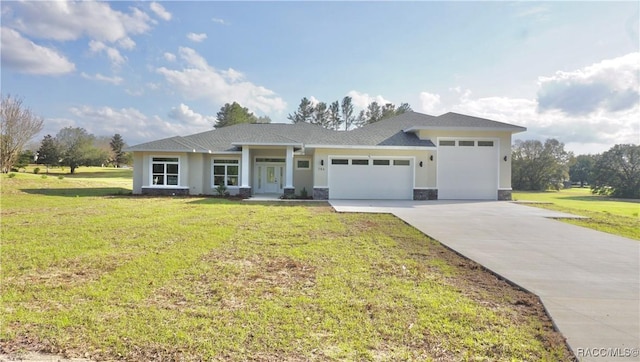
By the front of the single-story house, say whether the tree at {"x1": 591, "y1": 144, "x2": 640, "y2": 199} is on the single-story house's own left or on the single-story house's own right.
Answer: on the single-story house's own left

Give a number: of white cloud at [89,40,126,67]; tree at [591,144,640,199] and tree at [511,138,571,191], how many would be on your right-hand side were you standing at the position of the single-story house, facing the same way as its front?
1

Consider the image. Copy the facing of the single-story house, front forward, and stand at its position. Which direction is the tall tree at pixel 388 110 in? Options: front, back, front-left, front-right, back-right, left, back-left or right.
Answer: back

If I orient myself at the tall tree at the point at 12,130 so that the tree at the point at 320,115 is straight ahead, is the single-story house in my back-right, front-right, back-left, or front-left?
front-right

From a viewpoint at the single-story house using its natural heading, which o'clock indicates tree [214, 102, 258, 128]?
The tree is roughly at 5 o'clock from the single-story house.

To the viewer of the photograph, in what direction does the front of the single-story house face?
facing the viewer

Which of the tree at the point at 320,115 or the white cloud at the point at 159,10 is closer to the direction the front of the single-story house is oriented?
the white cloud
